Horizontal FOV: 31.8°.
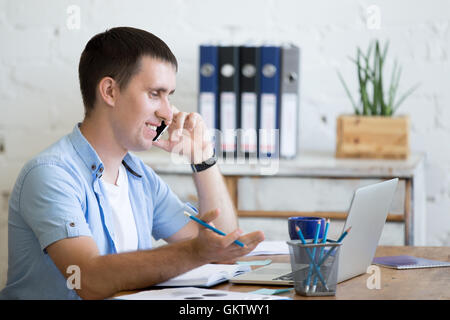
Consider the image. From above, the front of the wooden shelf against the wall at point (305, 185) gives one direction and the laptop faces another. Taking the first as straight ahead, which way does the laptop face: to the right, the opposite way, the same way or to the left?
to the right

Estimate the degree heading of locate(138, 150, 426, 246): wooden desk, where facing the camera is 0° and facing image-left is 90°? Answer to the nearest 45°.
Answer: approximately 0°

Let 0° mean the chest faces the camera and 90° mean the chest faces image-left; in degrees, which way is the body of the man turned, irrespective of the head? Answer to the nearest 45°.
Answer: approximately 315°

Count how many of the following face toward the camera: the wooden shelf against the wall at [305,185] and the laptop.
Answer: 1

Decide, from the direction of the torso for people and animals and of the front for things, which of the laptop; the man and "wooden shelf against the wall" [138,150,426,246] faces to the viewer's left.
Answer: the laptop

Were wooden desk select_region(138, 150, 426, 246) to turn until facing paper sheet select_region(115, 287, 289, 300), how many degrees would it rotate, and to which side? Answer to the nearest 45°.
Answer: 0° — it already faces it

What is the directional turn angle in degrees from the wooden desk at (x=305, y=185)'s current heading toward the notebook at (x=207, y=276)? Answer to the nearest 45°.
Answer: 0° — it already faces it

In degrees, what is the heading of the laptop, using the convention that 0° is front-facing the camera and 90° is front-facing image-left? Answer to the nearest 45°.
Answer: approximately 90°
